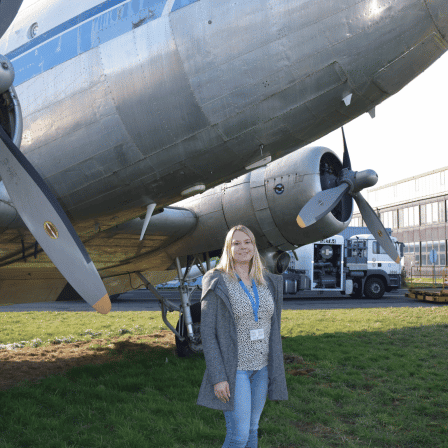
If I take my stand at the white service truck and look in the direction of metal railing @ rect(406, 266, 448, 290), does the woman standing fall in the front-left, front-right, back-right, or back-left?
back-right

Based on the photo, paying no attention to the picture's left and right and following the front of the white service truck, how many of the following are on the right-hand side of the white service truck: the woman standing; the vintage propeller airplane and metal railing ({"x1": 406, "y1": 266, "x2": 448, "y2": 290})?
2

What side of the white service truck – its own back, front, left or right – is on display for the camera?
right

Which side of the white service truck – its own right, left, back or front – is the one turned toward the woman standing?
right

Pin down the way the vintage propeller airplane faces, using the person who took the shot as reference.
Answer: facing the viewer and to the right of the viewer

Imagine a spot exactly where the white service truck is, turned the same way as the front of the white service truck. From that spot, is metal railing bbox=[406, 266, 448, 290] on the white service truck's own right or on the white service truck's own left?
on the white service truck's own left

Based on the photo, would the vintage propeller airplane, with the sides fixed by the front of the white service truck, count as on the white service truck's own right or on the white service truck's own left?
on the white service truck's own right

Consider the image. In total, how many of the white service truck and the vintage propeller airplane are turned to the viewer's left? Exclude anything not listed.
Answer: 0

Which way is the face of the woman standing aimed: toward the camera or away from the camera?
toward the camera
